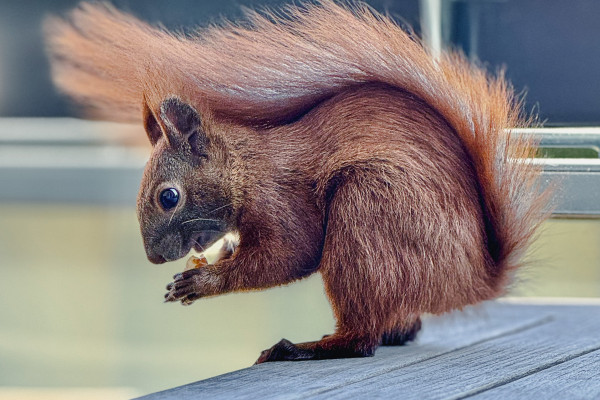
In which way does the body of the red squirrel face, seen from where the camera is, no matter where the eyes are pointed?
to the viewer's left

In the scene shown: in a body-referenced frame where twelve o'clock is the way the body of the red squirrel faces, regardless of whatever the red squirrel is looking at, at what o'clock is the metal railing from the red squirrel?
The metal railing is roughly at 2 o'clock from the red squirrel.
